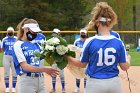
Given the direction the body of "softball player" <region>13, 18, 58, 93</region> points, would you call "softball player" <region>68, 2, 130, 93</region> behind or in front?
in front

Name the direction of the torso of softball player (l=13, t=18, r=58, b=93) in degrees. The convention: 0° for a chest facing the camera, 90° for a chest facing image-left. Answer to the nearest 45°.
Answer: approximately 315°

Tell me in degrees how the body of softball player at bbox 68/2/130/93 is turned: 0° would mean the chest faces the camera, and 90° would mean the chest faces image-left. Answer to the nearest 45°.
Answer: approximately 180°

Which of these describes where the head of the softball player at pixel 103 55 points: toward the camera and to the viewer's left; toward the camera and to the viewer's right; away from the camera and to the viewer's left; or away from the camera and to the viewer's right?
away from the camera and to the viewer's left

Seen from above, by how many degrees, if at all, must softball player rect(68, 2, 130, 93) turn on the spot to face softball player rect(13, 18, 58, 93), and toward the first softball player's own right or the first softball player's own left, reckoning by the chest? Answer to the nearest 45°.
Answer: approximately 45° to the first softball player's own left

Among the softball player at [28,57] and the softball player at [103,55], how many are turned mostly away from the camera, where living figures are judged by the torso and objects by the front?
1

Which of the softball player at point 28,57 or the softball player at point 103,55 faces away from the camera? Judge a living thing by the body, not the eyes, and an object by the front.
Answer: the softball player at point 103,55
